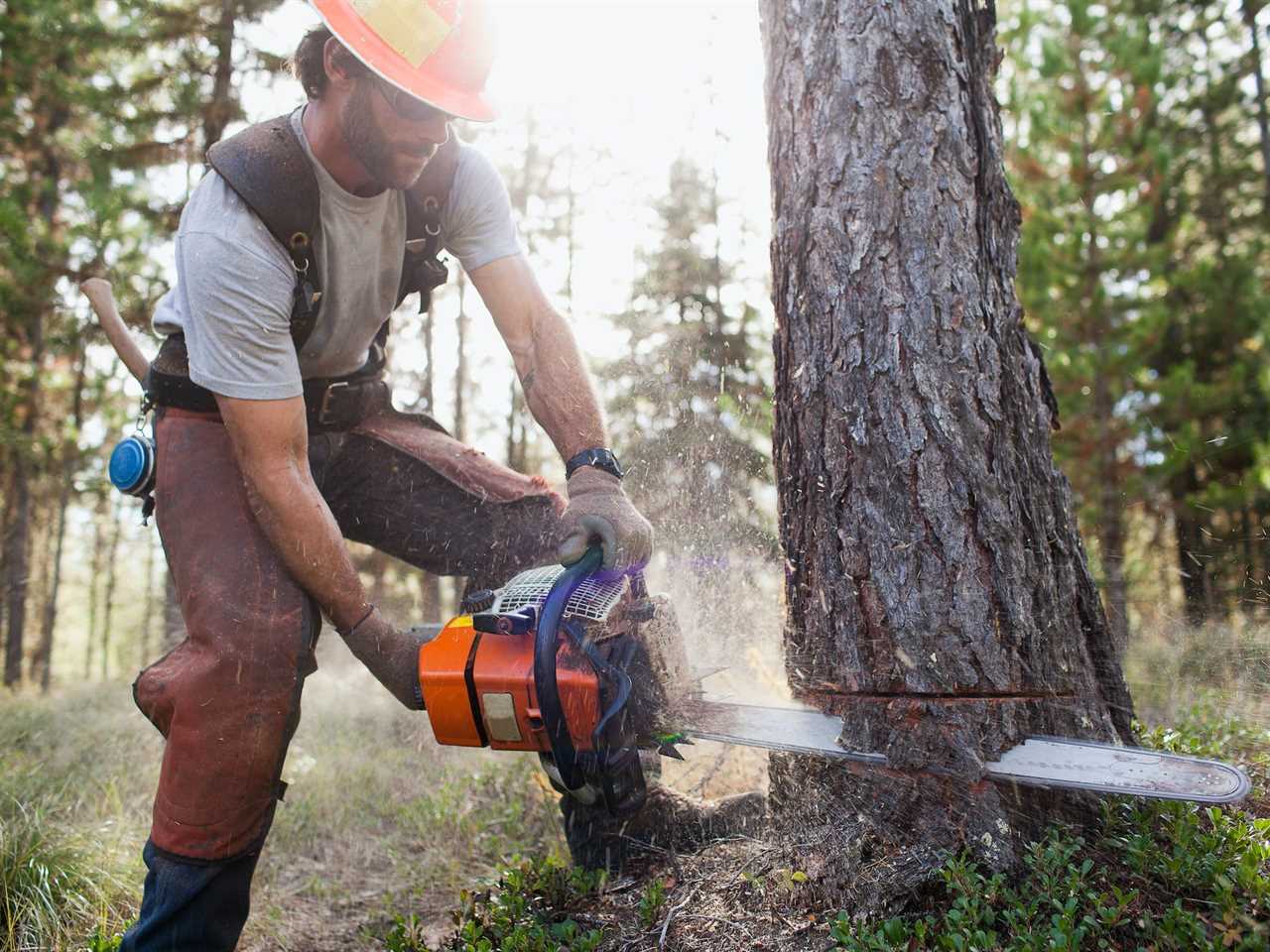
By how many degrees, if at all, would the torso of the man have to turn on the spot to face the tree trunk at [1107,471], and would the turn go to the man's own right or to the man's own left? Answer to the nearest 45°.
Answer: approximately 90° to the man's own left

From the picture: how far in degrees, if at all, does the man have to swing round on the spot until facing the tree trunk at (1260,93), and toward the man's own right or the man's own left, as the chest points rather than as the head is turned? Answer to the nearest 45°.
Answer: approximately 90° to the man's own left

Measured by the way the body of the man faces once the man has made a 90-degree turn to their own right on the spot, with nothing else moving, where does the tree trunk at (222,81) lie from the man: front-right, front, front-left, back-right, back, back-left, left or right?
back-right

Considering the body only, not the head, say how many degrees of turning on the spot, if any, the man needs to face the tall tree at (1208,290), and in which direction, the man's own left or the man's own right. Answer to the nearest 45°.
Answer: approximately 90° to the man's own left

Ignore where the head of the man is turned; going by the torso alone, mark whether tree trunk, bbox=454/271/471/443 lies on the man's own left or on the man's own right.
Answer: on the man's own left

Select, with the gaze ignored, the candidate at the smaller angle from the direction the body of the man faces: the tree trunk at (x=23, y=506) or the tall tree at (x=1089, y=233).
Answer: the tall tree

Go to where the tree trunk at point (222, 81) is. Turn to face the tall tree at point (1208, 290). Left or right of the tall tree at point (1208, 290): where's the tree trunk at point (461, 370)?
left

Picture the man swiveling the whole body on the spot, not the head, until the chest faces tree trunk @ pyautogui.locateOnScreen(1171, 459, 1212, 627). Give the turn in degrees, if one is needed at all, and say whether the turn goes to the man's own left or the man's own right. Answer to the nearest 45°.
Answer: approximately 45° to the man's own left

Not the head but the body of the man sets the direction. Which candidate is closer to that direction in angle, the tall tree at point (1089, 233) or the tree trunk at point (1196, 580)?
the tree trunk

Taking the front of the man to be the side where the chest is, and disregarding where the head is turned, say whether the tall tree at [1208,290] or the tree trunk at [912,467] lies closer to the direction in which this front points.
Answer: the tree trunk

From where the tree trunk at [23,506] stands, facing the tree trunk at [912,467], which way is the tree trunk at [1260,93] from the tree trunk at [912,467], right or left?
left

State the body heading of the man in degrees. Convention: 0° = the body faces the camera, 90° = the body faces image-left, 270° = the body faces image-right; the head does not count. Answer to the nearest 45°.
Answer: approximately 315°

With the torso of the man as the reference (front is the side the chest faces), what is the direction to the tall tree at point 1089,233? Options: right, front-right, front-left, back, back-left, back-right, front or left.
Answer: left
